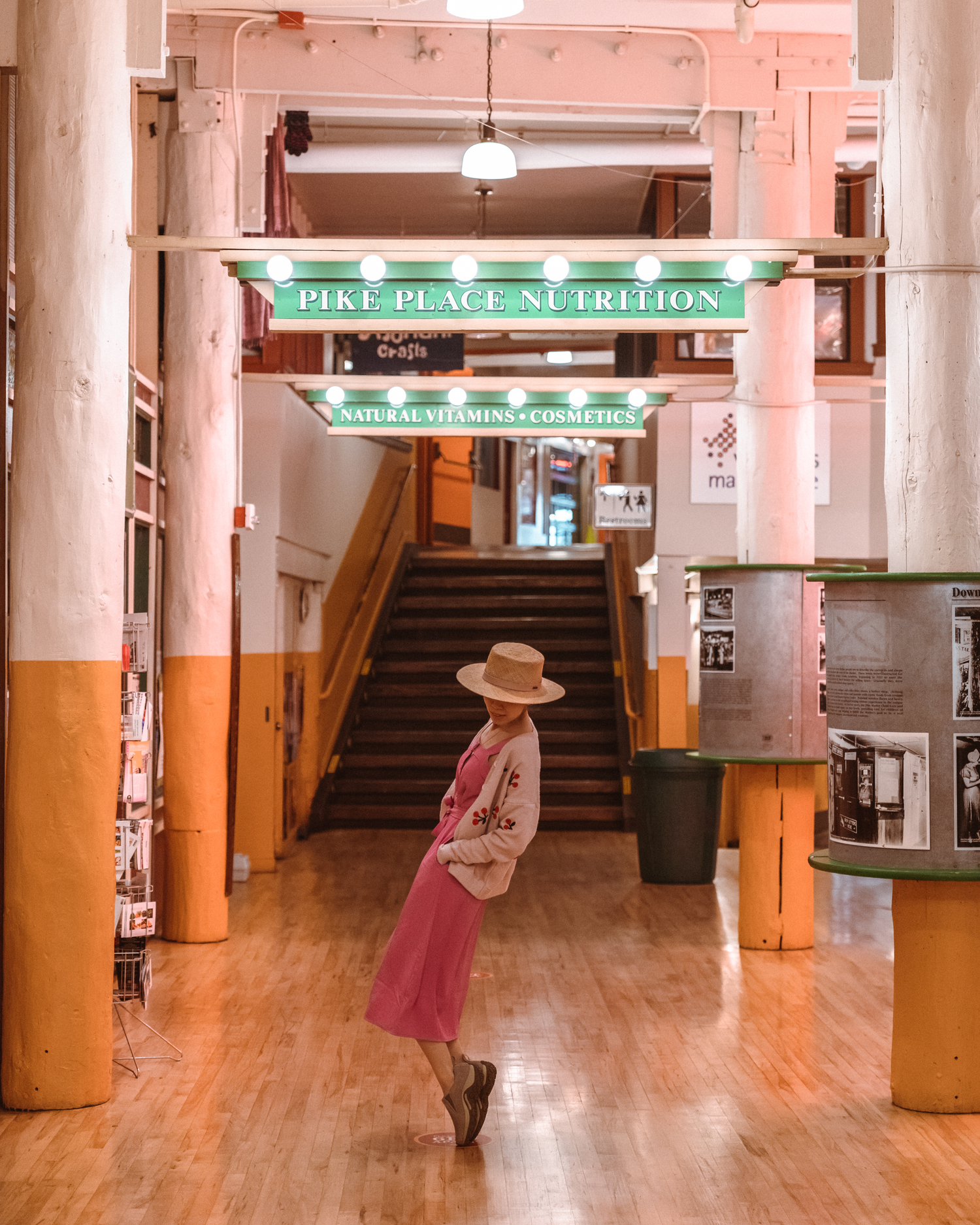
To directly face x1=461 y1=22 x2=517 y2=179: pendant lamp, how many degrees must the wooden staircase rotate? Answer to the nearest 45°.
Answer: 0° — it already faces it

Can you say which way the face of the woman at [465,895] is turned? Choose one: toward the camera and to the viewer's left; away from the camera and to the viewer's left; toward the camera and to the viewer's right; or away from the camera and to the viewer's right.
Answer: toward the camera and to the viewer's left

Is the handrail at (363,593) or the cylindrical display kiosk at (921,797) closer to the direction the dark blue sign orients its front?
the cylindrical display kiosk

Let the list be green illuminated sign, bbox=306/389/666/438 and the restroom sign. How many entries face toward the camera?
2

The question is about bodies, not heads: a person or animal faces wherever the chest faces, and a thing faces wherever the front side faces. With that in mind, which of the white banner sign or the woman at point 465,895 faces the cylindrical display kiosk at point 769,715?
the white banner sign

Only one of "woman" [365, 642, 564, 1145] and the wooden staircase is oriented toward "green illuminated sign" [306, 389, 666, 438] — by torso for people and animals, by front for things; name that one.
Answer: the wooden staircase

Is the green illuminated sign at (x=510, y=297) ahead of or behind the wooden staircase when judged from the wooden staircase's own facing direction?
ahead
